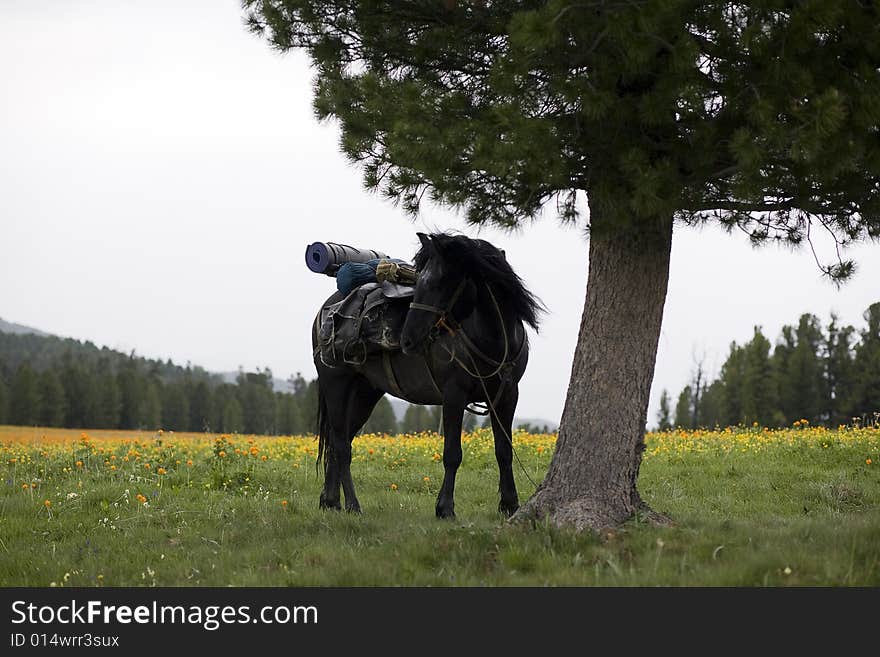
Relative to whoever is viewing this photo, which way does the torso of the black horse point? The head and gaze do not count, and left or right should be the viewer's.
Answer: facing the viewer and to the right of the viewer
